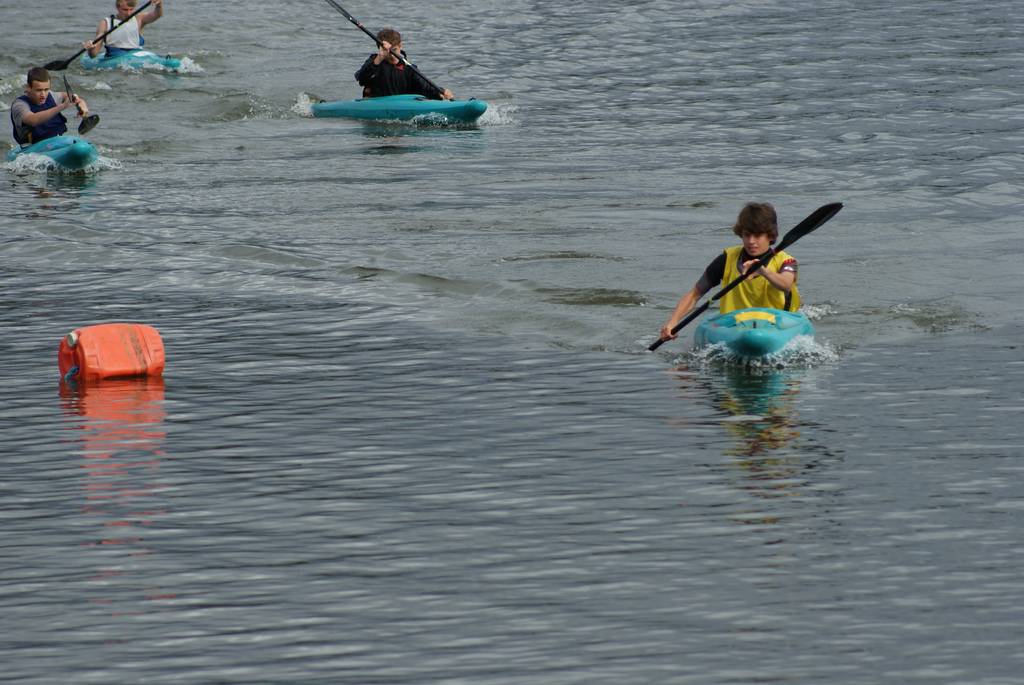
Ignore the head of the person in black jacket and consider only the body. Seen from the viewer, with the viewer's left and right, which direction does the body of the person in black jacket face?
facing the viewer and to the right of the viewer

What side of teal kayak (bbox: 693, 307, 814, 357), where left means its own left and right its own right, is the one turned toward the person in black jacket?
back

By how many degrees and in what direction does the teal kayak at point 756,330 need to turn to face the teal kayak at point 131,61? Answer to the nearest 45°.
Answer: approximately 135° to its right

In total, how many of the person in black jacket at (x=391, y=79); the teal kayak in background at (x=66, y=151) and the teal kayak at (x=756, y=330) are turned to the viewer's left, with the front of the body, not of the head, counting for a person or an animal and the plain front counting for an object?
0

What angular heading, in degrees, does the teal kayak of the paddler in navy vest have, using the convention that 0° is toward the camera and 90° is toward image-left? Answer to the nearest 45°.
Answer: approximately 315°

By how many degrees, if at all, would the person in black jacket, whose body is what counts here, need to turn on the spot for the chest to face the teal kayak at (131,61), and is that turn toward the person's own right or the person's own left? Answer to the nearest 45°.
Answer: approximately 180°

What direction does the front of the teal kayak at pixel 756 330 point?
toward the camera
